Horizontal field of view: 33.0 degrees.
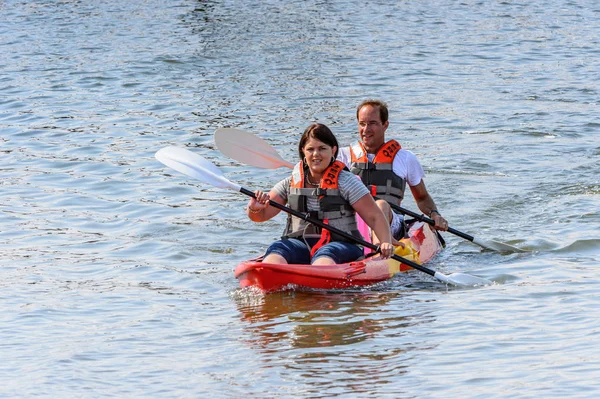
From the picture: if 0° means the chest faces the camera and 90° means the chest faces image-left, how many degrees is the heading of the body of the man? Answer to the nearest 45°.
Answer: approximately 45°
